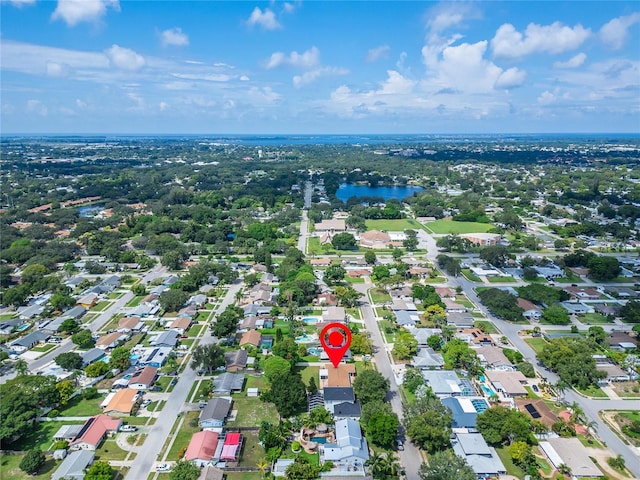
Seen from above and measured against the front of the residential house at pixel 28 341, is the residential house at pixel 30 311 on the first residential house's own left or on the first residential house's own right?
on the first residential house's own left

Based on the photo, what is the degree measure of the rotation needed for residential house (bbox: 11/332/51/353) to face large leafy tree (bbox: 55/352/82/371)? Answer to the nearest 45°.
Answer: approximately 45° to its right

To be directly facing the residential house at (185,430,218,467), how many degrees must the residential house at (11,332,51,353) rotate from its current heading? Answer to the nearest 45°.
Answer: approximately 45° to its right

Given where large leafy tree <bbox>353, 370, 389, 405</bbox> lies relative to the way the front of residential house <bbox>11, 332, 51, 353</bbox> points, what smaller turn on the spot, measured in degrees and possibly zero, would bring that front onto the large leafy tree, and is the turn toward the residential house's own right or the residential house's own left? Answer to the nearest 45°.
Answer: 0° — it already faces it

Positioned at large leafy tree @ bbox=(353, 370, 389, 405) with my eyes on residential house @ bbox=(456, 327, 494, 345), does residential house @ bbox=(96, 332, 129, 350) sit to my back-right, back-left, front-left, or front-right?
back-left

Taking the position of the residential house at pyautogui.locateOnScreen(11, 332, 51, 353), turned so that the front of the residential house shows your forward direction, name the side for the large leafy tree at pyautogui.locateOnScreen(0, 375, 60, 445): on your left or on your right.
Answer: on your right

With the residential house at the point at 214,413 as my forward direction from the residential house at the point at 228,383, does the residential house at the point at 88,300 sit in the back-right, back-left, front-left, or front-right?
back-right
